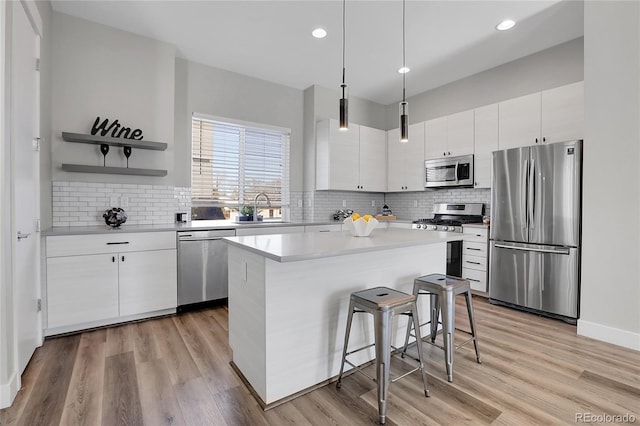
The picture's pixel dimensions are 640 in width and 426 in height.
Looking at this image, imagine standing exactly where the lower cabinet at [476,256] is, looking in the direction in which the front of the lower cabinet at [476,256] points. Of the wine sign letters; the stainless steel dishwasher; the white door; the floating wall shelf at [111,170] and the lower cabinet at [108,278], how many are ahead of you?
5

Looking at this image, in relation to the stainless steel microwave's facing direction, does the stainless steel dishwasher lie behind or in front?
in front

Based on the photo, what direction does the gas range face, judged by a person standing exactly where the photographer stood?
facing the viewer and to the left of the viewer

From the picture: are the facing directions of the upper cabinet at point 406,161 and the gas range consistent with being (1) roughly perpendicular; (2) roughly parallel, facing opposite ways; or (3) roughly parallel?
roughly parallel

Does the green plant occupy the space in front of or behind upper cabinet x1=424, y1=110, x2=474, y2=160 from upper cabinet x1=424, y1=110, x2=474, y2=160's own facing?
in front

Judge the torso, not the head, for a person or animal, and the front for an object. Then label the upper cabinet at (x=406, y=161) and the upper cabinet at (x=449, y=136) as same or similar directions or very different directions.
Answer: same or similar directions

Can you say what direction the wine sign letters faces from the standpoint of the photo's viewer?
facing the viewer

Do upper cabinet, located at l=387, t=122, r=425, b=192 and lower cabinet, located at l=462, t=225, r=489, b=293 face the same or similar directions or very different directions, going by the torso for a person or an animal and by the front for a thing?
same or similar directions

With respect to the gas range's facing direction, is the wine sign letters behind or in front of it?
in front
